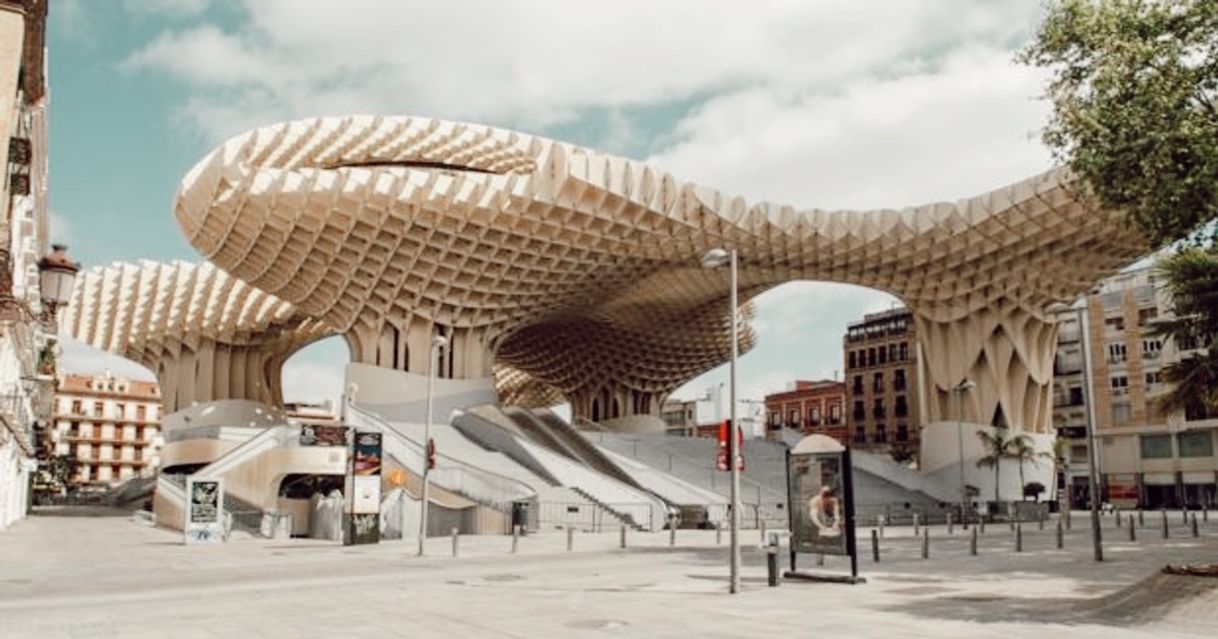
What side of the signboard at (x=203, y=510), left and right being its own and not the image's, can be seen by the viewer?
front

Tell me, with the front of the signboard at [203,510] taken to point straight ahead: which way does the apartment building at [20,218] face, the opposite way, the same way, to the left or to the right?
to the left

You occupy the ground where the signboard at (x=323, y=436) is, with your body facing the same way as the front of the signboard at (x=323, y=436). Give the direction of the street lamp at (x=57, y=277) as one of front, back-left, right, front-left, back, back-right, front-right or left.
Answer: front

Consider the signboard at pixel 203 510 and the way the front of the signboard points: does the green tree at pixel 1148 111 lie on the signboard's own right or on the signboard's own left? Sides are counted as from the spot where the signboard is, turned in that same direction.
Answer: on the signboard's own left

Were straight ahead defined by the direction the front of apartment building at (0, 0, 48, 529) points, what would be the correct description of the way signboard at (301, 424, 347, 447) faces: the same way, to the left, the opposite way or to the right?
to the right

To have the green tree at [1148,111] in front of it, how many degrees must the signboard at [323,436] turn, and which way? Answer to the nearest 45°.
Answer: approximately 45° to its left

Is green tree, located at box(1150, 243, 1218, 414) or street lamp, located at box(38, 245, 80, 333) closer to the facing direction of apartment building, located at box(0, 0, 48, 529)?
the green tree

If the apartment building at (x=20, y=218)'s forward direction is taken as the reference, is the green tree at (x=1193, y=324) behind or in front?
in front

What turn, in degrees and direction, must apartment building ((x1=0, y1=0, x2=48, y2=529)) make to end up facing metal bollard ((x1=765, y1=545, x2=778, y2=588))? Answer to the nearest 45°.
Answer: approximately 45° to its right

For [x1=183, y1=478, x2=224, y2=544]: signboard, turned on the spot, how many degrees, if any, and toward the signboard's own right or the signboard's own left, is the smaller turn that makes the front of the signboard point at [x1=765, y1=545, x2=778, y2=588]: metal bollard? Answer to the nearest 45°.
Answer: approximately 45° to the signboard's own left

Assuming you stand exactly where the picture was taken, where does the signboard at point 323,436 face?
facing the viewer

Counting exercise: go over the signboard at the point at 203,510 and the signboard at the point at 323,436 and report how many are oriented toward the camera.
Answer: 2

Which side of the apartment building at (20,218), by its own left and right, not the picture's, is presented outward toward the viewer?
right

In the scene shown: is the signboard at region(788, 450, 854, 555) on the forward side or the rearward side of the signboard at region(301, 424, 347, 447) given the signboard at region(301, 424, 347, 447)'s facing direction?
on the forward side
